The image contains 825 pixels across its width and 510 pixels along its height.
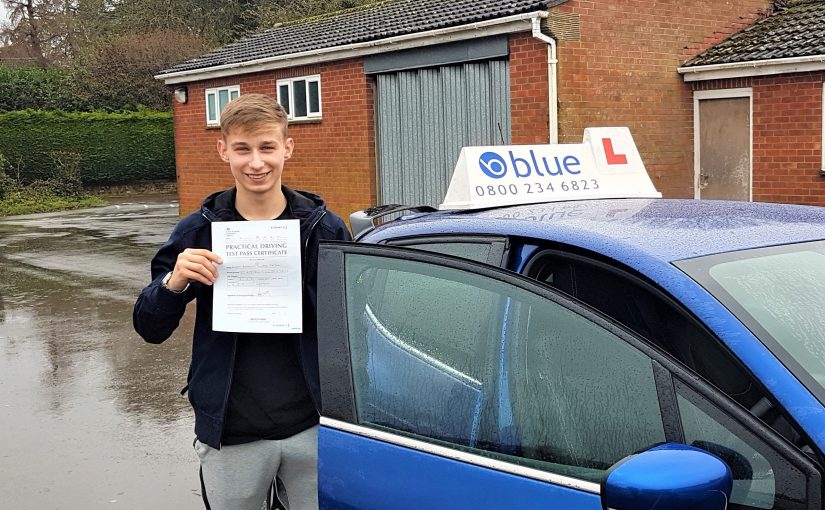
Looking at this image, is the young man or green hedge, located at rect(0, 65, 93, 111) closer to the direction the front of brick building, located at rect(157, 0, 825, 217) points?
the young man

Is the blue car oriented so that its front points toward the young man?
no

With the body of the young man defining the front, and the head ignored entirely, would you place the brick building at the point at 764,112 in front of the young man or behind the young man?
behind

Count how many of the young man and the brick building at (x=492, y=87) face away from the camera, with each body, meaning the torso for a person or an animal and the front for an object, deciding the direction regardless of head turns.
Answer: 0

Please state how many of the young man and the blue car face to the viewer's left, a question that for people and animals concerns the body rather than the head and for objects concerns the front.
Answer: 0

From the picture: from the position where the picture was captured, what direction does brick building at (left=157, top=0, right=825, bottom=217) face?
facing the viewer and to the left of the viewer

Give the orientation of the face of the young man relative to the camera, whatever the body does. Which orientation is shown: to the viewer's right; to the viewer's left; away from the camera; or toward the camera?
toward the camera

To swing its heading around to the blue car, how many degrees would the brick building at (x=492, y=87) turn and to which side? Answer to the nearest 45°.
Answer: approximately 45° to its left

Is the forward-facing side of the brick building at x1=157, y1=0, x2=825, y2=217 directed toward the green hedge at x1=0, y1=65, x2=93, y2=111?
no

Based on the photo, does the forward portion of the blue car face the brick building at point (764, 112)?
no

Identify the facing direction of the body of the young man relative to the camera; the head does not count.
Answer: toward the camera

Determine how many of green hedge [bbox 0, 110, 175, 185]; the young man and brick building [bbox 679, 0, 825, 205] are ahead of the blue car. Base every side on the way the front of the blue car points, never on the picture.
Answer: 0

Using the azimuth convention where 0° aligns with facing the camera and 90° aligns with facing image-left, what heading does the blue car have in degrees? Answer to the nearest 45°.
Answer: approximately 315°

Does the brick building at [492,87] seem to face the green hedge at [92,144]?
no
